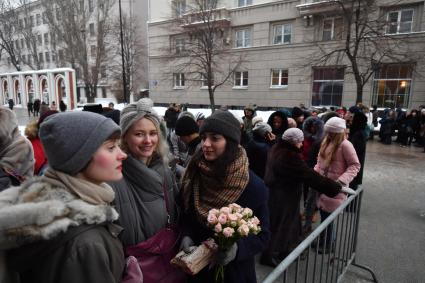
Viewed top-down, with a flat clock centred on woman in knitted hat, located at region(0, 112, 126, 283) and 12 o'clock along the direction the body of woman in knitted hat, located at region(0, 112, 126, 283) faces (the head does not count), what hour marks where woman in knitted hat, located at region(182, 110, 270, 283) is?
woman in knitted hat, located at region(182, 110, 270, 283) is roughly at 11 o'clock from woman in knitted hat, located at region(0, 112, 126, 283).

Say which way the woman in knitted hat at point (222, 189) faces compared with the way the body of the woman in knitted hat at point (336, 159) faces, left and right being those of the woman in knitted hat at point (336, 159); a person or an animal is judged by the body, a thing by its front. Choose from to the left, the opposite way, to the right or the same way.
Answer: the same way

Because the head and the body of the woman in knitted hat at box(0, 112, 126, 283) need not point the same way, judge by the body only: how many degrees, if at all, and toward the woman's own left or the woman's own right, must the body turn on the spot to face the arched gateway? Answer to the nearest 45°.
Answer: approximately 90° to the woman's own left

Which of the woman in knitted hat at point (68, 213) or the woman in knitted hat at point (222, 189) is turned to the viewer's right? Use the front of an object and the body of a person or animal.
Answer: the woman in knitted hat at point (68, 213)

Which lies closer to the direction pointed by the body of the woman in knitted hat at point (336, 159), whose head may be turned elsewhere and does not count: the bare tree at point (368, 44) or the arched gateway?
the arched gateway

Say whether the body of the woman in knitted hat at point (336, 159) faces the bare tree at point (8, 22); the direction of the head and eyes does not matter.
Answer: no

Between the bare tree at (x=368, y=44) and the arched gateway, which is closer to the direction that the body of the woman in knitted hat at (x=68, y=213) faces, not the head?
the bare tree

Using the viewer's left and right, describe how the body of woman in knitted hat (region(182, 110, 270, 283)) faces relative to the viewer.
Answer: facing the viewer and to the left of the viewer

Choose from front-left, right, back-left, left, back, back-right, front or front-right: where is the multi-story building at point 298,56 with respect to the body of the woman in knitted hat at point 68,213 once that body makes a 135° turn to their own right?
back

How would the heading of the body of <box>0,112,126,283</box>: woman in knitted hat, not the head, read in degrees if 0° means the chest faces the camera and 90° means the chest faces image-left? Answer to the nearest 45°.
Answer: approximately 270°

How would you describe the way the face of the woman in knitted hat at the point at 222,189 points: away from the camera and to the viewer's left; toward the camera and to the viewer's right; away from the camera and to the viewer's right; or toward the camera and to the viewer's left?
toward the camera and to the viewer's left

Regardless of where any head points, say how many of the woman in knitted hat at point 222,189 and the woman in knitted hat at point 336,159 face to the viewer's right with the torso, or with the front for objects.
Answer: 0

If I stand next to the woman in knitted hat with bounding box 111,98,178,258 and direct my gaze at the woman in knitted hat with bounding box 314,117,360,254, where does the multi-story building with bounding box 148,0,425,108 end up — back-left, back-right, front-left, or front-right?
front-left

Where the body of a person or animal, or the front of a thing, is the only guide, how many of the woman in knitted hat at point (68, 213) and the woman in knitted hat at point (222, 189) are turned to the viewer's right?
1

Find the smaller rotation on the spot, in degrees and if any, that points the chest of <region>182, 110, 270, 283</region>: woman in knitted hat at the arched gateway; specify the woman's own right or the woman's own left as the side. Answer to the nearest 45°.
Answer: approximately 90° to the woman's own right
